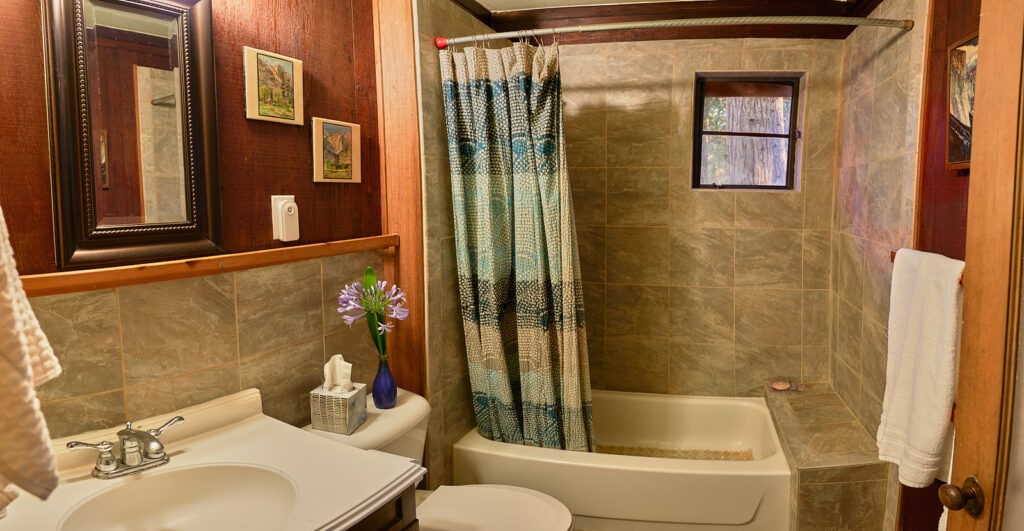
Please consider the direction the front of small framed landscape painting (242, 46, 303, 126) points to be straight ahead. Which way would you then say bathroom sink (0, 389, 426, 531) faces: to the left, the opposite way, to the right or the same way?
the same way

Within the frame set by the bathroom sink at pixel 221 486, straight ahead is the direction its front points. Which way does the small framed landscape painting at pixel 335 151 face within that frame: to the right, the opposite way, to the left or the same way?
the same way

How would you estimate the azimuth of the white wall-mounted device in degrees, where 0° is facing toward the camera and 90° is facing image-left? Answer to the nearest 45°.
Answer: approximately 315°

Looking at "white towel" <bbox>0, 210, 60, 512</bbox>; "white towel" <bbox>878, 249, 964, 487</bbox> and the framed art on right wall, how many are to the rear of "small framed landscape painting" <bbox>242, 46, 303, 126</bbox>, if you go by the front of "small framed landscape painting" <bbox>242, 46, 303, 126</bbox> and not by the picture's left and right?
0

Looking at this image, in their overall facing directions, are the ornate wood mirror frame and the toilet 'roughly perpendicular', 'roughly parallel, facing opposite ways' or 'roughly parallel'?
roughly parallel

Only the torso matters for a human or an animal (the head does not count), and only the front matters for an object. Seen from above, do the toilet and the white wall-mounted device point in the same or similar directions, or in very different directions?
same or similar directions

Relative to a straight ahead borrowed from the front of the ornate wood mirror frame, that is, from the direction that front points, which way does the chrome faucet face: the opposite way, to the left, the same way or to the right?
the same way

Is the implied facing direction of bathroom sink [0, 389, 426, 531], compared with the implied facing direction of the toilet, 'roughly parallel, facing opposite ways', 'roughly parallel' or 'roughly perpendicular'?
roughly parallel

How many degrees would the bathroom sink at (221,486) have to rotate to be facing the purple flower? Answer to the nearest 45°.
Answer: approximately 90° to its left

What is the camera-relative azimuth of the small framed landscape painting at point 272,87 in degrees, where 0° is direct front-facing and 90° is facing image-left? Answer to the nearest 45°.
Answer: approximately 315°

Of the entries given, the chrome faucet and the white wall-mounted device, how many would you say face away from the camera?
0

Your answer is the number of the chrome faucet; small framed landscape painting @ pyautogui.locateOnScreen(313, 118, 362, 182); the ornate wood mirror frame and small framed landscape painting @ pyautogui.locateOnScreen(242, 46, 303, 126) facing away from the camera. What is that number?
0

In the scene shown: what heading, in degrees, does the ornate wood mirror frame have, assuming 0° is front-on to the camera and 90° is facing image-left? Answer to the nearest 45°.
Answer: approximately 315°

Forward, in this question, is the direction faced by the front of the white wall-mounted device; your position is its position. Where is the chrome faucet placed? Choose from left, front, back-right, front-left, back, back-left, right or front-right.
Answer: right

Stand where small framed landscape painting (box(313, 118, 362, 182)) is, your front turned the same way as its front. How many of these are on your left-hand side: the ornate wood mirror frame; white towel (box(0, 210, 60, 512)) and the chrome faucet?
0

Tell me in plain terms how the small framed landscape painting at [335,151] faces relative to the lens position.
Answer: facing the viewer and to the right of the viewer

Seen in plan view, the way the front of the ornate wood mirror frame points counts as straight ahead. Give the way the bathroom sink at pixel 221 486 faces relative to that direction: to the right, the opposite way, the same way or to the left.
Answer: the same way

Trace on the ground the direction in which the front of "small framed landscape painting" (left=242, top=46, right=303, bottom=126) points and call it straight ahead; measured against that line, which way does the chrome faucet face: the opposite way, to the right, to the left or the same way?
the same way

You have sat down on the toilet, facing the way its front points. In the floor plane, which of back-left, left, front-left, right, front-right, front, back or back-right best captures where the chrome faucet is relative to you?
right

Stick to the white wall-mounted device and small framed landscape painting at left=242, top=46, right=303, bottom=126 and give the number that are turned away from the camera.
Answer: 0

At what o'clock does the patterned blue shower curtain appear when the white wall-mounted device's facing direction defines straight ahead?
The patterned blue shower curtain is roughly at 10 o'clock from the white wall-mounted device.
